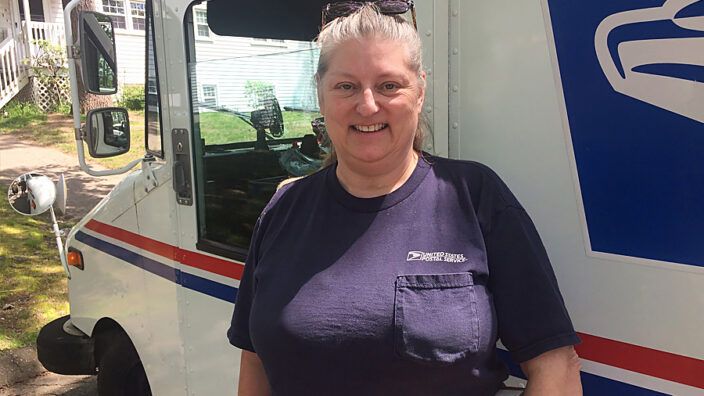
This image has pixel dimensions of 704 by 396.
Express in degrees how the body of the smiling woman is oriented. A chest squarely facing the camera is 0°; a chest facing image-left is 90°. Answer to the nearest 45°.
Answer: approximately 0°

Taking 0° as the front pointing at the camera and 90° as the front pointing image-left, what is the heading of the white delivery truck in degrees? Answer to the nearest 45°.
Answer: approximately 135°

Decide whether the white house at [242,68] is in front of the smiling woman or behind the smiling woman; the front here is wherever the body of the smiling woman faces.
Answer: behind

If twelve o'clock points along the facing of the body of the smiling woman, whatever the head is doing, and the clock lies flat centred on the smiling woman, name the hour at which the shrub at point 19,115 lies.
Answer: The shrub is roughly at 5 o'clock from the smiling woman.
